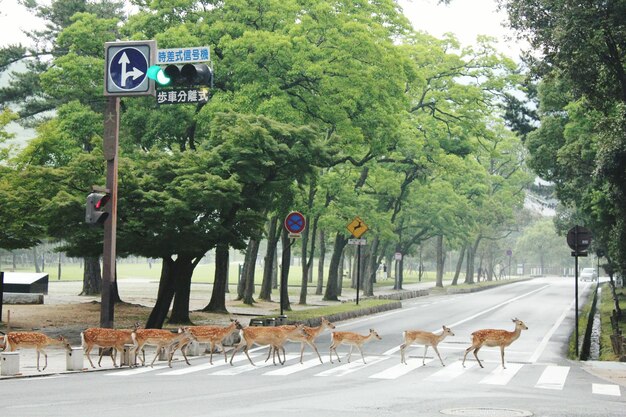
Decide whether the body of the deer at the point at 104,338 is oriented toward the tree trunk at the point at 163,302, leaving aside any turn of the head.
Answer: no

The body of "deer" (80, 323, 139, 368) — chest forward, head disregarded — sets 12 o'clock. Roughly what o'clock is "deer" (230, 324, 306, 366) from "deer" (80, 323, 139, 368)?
"deer" (230, 324, 306, 366) is roughly at 12 o'clock from "deer" (80, 323, 139, 368).

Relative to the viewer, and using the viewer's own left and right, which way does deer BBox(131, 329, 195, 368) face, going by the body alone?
facing to the right of the viewer

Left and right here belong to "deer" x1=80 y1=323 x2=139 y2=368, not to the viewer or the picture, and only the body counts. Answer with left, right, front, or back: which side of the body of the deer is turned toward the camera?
right

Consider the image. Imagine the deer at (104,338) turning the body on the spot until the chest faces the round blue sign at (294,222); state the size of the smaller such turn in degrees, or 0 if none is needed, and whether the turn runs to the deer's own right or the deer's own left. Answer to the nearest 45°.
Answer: approximately 45° to the deer's own left

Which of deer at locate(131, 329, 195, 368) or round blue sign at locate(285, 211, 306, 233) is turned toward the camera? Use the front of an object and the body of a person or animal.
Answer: the round blue sign

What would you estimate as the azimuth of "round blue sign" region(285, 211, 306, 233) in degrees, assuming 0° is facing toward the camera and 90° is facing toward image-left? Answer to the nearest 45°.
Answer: approximately 0°
